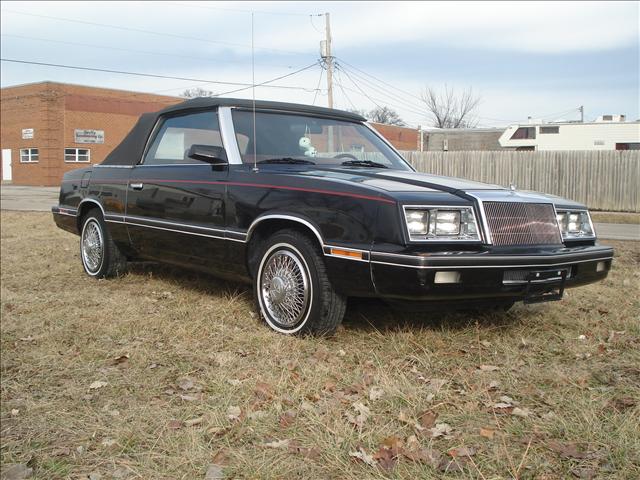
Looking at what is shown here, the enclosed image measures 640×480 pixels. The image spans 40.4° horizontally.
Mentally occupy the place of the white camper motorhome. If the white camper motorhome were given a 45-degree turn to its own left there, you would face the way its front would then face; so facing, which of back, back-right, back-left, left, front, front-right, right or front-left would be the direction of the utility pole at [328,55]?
front

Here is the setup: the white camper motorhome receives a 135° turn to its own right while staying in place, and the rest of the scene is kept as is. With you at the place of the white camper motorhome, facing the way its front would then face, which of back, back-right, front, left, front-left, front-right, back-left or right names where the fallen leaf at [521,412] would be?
back-right

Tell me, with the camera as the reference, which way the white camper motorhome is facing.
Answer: facing to the left of the viewer

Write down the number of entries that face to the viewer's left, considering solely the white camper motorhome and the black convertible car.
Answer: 1

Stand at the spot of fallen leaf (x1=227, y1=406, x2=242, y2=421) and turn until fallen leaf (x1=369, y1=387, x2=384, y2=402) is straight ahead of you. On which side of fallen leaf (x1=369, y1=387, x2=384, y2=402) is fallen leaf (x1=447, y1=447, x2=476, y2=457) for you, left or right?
right

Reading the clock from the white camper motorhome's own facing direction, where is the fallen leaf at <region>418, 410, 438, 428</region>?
The fallen leaf is roughly at 9 o'clock from the white camper motorhome.

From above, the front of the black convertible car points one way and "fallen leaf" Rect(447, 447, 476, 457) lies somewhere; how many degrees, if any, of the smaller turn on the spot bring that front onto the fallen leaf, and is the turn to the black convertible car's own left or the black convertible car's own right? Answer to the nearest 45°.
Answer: approximately 45° to the black convertible car's own right

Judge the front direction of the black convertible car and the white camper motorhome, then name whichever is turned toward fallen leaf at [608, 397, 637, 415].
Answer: the black convertible car

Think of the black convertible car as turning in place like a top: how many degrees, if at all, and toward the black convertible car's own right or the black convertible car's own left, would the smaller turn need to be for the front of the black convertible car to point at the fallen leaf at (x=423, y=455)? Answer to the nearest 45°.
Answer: approximately 45° to the black convertible car's own right

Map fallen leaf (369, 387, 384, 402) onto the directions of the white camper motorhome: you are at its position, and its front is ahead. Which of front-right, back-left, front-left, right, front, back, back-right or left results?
left

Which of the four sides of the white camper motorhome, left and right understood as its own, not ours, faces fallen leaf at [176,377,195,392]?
left

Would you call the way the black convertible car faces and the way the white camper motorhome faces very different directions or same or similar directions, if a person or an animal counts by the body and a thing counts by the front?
very different directions

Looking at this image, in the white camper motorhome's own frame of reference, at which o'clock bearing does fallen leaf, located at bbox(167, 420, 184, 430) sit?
The fallen leaf is roughly at 9 o'clock from the white camper motorhome.

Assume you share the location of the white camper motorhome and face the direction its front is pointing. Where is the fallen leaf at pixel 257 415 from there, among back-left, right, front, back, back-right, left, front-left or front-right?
left

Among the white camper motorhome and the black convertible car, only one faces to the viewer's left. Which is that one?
the white camper motorhome

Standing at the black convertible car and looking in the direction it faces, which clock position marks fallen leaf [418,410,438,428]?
The fallen leaf is roughly at 1 o'clock from the black convertible car.

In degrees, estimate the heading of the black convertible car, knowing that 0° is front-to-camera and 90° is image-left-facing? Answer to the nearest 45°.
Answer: approximately 315°

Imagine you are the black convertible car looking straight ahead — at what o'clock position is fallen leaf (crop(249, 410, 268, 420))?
The fallen leaf is roughly at 2 o'clock from the black convertible car.
